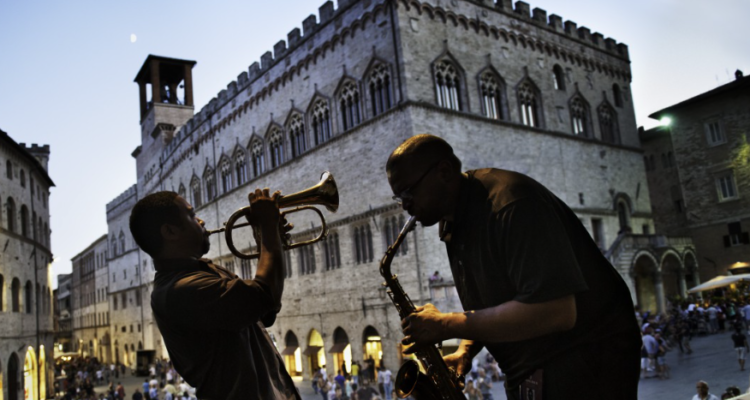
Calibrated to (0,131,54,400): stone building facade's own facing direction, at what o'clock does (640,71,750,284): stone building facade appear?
(640,71,750,284): stone building facade is roughly at 11 o'clock from (0,131,54,400): stone building facade.

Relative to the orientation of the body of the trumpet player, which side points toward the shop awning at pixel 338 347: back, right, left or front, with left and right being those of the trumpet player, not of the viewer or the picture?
left

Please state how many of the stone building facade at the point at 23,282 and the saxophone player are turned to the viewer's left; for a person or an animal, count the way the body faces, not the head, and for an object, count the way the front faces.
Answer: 1

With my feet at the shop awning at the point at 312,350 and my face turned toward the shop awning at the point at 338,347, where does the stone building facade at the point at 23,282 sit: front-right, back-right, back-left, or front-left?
back-right

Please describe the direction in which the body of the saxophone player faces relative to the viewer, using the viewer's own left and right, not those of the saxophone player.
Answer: facing to the left of the viewer

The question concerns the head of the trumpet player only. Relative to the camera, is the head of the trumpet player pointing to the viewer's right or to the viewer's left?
to the viewer's right

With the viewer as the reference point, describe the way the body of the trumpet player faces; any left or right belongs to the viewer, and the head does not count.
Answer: facing to the right of the viewer

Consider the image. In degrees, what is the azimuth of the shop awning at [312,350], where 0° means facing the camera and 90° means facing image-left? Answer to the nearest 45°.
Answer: approximately 45°

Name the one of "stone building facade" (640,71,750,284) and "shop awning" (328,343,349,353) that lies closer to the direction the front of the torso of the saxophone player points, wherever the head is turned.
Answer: the shop awning

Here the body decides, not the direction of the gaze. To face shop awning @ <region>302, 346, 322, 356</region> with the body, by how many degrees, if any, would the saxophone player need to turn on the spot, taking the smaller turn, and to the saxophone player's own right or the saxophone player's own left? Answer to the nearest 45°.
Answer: approximately 90° to the saxophone player's own right

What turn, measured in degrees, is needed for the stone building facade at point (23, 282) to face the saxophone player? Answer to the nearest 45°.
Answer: approximately 45° to its right

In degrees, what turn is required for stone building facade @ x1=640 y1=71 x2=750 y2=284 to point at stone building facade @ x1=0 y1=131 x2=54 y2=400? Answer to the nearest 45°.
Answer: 0° — it already faces it

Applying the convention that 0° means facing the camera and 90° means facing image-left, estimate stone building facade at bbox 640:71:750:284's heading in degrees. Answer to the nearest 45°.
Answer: approximately 45°
